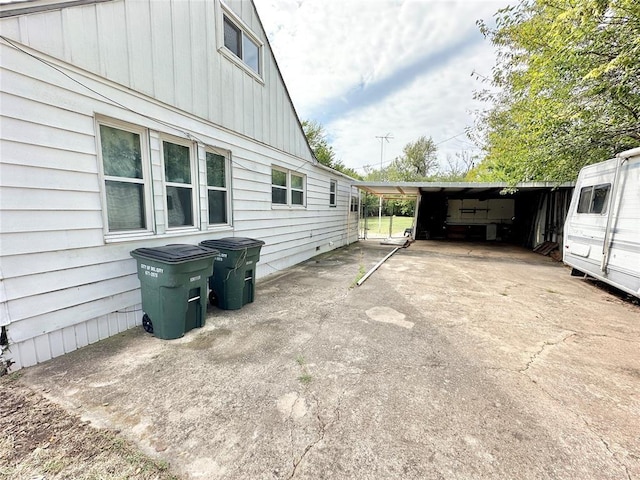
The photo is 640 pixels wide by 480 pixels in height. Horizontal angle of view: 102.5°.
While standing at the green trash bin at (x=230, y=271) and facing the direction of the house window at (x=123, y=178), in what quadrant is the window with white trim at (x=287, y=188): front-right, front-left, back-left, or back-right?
back-right

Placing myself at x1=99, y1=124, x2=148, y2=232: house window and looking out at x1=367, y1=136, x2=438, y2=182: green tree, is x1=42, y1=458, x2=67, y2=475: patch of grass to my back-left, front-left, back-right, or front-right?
back-right

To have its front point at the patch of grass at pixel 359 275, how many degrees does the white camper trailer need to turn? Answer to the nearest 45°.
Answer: approximately 90° to its right

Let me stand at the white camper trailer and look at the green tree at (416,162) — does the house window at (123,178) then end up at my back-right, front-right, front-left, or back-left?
back-left

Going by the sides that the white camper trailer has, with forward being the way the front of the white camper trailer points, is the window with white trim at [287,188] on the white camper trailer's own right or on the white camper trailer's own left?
on the white camper trailer's own right
